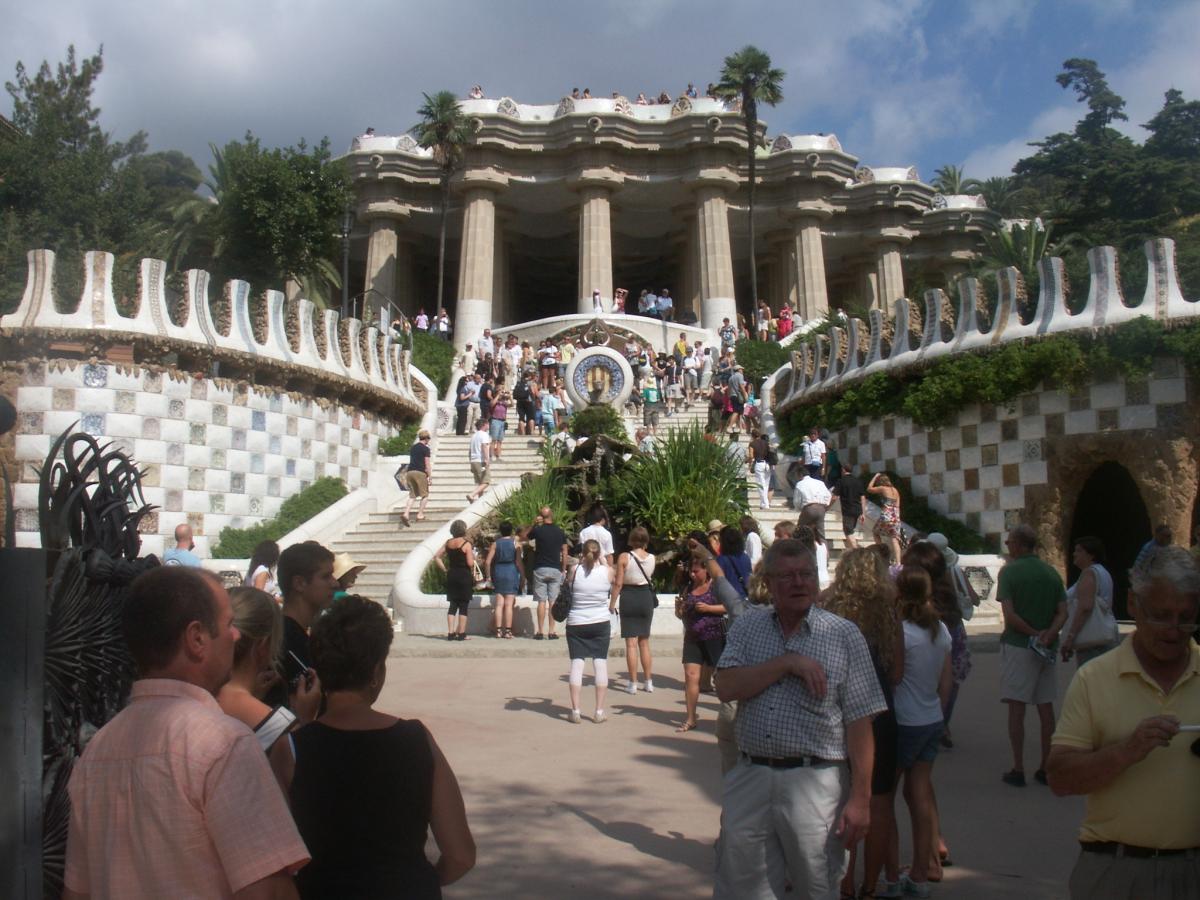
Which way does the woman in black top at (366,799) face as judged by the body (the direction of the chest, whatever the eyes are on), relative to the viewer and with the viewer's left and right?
facing away from the viewer

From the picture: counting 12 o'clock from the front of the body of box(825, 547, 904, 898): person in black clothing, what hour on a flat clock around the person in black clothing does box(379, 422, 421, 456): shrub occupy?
The shrub is roughly at 11 o'clock from the person in black clothing.

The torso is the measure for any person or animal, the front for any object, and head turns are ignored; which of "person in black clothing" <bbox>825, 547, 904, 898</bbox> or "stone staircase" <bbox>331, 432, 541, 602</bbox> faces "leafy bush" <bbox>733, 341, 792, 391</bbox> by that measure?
the person in black clothing

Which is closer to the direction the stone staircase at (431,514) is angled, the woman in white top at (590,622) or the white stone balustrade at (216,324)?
the woman in white top

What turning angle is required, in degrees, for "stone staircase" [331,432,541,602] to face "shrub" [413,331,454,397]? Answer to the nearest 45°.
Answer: approximately 180°

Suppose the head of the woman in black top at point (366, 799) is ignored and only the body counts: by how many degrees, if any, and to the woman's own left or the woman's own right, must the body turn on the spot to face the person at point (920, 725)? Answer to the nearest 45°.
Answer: approximately 45° to the woman's own right

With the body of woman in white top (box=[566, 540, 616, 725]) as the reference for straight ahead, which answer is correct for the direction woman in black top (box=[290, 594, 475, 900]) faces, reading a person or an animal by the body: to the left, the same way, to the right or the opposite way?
the same way

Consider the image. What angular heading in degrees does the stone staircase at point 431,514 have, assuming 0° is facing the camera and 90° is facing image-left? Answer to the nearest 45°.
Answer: approximately 0°

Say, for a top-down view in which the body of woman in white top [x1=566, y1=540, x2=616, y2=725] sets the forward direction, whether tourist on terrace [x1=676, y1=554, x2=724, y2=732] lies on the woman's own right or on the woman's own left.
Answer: on the woman's own right

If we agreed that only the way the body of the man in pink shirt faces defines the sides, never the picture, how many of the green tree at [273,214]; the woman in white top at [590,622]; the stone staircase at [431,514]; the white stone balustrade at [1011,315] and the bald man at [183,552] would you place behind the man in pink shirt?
0

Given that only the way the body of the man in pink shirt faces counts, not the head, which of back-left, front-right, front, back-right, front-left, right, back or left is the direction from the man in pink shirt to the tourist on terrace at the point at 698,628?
front

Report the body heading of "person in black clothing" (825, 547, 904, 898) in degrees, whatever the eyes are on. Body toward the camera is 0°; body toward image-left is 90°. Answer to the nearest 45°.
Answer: approximately 180°

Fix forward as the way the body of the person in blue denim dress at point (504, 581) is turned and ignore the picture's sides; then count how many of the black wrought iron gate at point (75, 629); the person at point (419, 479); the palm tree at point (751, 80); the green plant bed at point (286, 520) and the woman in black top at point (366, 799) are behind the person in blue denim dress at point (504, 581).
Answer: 2

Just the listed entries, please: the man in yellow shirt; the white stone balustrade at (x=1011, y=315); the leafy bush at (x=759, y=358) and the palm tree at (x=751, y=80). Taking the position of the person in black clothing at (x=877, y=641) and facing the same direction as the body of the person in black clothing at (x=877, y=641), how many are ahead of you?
3

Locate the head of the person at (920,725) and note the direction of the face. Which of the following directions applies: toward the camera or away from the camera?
away from the camera

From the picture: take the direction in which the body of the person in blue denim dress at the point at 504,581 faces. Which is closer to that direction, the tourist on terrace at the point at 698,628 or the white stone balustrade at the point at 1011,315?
the white stone balustrade

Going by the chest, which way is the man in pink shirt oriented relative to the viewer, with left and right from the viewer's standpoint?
facing away from the viewer and to the right of the viewer

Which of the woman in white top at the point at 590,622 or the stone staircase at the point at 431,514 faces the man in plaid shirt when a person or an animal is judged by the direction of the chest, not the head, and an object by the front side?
the stone staircase

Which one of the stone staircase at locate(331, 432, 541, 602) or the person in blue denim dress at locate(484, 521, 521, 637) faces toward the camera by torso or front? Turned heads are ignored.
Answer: the stone staircase
